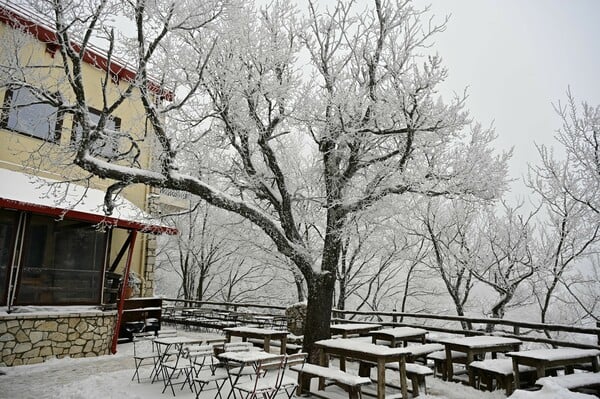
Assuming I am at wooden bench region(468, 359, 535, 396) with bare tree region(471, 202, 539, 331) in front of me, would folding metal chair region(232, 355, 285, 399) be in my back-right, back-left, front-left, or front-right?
back-left

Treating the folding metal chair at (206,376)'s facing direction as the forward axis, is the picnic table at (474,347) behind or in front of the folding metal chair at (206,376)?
in front

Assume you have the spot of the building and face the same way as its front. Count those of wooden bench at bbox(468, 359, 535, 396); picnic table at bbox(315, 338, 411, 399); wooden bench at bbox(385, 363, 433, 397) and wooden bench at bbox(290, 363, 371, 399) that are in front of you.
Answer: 4

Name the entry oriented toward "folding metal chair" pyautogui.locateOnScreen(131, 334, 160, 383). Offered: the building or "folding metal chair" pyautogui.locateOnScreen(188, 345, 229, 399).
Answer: the building

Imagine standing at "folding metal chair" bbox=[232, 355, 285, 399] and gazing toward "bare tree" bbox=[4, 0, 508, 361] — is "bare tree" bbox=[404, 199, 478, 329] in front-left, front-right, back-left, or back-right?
front-right

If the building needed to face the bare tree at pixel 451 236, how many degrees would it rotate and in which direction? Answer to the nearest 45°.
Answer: approximately 45° to its left

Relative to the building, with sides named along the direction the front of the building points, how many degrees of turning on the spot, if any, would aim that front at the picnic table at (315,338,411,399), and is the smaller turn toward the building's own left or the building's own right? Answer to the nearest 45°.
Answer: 0° — it already faces it

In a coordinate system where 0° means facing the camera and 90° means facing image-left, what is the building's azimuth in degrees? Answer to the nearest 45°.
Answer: approximately 315°

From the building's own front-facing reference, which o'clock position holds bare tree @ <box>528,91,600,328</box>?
The bare tree is roughly at 11 o'clock from the building.

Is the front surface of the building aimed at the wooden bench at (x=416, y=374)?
yes

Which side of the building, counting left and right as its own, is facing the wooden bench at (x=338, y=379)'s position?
front
